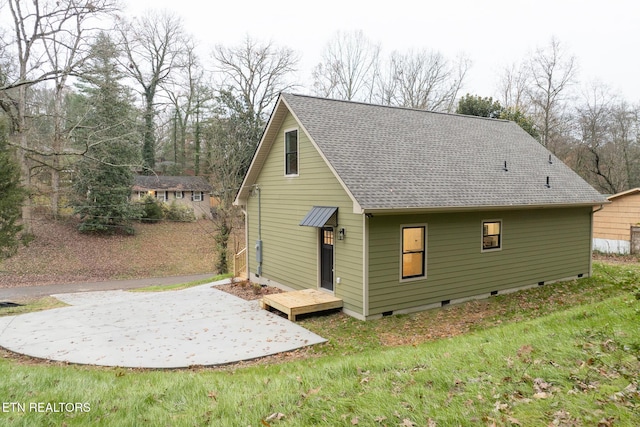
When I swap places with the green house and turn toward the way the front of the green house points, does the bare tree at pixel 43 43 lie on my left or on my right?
on my right

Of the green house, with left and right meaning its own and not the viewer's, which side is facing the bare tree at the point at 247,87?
right

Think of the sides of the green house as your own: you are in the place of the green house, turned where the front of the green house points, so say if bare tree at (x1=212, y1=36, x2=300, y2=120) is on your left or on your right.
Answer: on your right

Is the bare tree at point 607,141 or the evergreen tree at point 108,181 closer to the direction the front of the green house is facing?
the evergreen tree

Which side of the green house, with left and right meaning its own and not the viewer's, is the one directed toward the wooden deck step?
front

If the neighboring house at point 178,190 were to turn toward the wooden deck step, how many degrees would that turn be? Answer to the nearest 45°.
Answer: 0° — it already faces it

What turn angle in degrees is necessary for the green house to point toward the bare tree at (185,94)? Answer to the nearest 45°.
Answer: approximately 90° to its right

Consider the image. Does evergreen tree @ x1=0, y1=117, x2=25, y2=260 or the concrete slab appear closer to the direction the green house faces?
the concrete slab

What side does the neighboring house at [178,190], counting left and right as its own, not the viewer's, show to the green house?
front

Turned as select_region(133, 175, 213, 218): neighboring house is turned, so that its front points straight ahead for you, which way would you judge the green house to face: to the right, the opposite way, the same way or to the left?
to the right

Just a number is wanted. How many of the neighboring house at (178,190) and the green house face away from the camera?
0

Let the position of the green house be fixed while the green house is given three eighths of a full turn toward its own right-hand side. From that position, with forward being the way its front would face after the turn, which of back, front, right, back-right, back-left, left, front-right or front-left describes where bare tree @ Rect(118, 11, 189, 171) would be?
front-left

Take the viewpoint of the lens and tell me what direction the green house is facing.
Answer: facing the viewer and to the left of the viewer

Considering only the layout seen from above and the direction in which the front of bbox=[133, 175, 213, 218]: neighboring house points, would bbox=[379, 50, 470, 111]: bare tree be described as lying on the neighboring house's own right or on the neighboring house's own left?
on the neighboring house's own left

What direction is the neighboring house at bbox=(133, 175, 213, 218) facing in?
toward the camera

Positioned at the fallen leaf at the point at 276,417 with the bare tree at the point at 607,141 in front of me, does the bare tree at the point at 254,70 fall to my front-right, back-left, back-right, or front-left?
front-left

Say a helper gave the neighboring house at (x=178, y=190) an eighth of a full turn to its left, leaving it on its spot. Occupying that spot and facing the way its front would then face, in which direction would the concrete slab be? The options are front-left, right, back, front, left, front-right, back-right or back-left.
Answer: front-right
